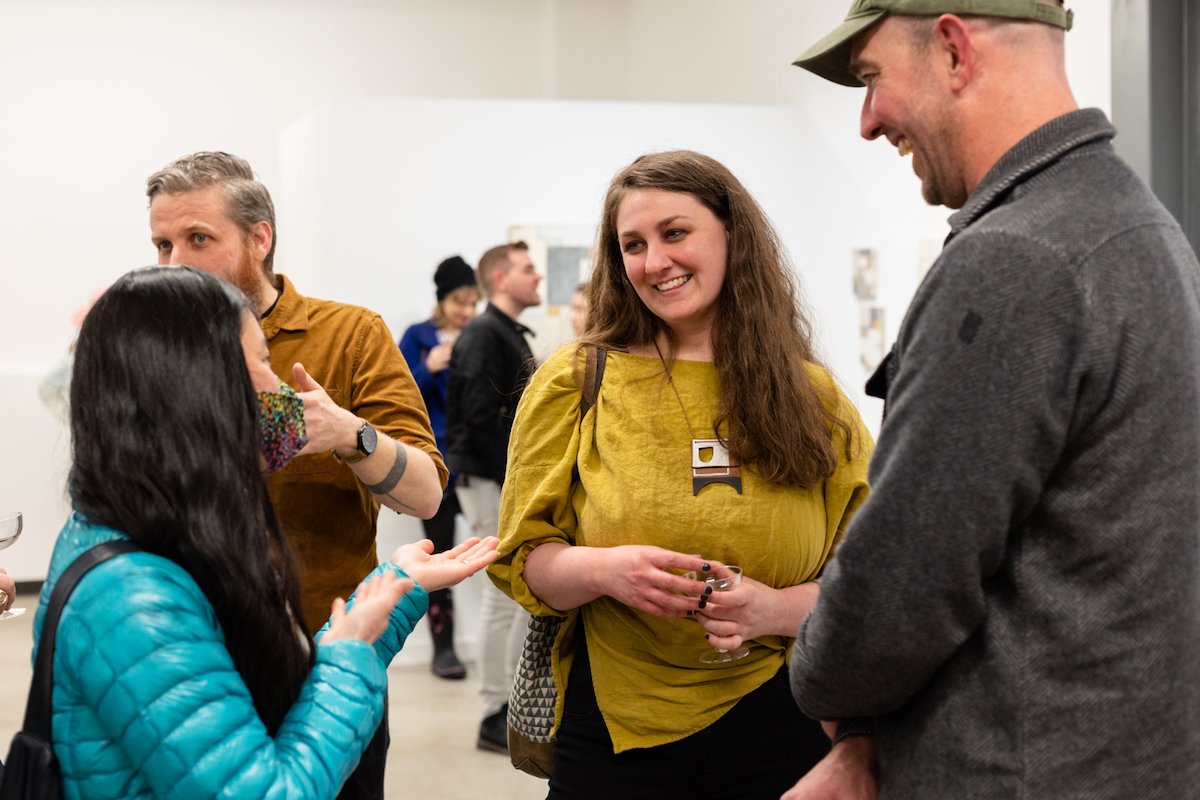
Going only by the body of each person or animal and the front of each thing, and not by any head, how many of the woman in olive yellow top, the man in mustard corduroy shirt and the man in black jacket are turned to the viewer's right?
1

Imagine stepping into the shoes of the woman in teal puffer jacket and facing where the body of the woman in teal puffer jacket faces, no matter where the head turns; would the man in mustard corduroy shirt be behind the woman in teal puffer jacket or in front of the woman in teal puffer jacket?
in front

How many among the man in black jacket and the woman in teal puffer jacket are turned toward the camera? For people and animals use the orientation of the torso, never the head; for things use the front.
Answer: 0

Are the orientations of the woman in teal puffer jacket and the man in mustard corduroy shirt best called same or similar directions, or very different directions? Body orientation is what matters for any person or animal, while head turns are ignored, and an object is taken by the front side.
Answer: very different directions

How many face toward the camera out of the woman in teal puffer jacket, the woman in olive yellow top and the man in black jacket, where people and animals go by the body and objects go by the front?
1

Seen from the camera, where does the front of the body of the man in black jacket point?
to the viewer's right

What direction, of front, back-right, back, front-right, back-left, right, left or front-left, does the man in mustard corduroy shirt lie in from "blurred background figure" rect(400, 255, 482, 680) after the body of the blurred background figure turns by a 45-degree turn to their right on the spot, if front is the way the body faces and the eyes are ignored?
front

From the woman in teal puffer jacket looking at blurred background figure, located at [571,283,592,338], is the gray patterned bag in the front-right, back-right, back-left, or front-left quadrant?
front-right

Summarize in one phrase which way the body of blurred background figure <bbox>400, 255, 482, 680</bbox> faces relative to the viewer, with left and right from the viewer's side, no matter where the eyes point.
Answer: facing the viewer and to the right of the viewer

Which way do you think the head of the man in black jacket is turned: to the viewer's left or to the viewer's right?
to the viewer's right

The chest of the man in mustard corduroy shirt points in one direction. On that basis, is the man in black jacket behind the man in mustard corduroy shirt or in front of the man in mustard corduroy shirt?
behind

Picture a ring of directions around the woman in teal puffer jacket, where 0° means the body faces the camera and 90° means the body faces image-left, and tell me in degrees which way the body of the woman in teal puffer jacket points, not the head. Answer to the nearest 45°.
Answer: approximately 225°

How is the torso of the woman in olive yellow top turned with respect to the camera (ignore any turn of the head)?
toward the camera

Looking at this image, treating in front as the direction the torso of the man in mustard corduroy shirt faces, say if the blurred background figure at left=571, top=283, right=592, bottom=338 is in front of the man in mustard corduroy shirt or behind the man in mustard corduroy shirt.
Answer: behind

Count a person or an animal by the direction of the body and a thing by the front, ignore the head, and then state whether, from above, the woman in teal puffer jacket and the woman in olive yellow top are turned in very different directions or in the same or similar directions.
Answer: very different directions
